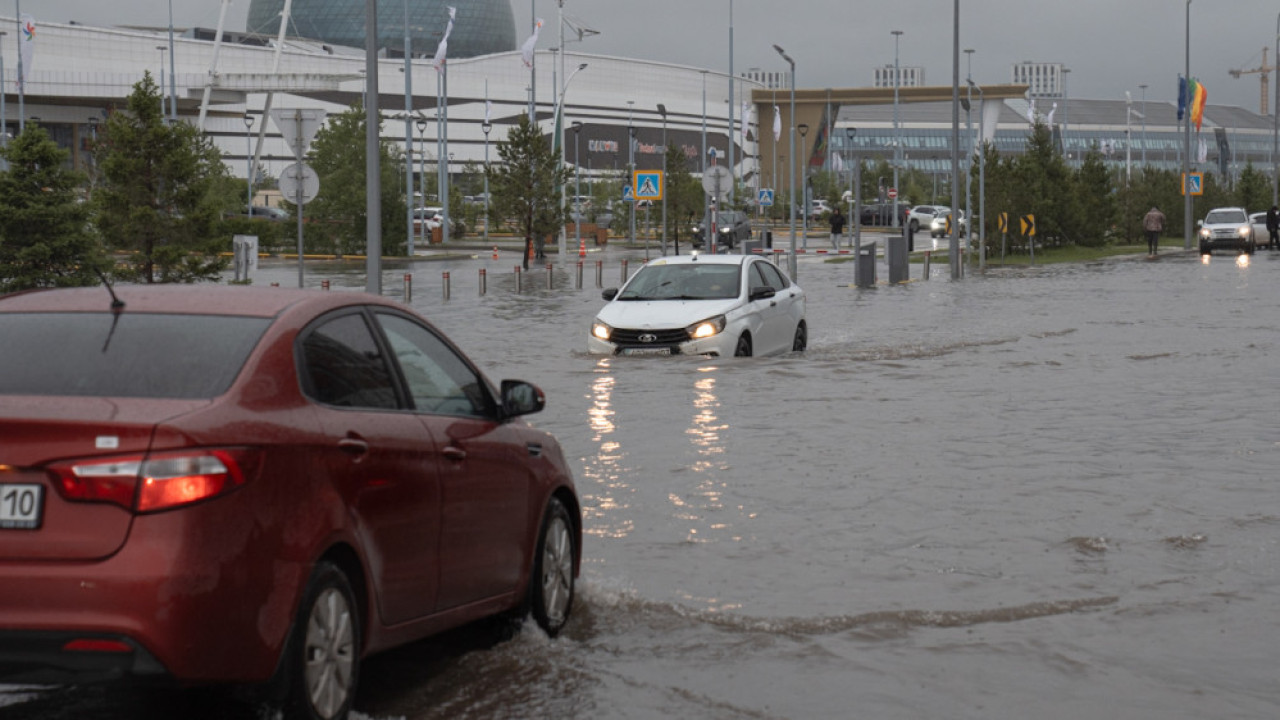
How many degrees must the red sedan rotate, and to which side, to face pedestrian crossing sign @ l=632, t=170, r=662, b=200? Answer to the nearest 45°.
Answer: approximately 45° to its left

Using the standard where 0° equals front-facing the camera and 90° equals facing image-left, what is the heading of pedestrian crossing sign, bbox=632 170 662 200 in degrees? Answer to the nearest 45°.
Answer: approximately 0°

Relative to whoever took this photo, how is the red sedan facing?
facing away from the viewer and to the right of the viewer

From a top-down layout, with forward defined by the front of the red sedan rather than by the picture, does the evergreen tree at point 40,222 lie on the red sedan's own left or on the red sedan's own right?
on the red sedan's own left

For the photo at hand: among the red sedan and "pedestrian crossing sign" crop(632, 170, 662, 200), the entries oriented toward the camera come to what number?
1
